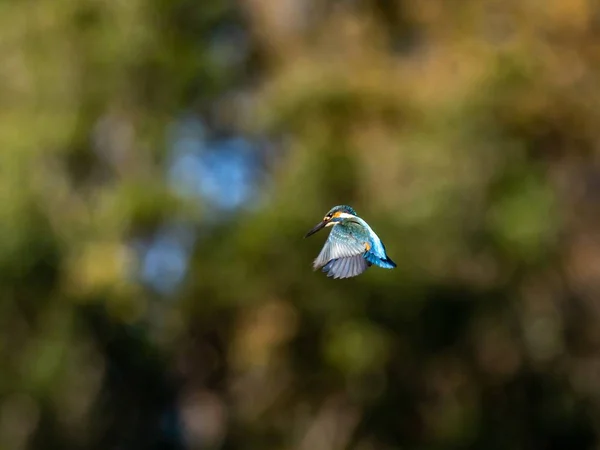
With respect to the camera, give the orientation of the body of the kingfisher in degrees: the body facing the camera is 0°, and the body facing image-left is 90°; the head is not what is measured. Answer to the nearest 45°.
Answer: approximately 90°
